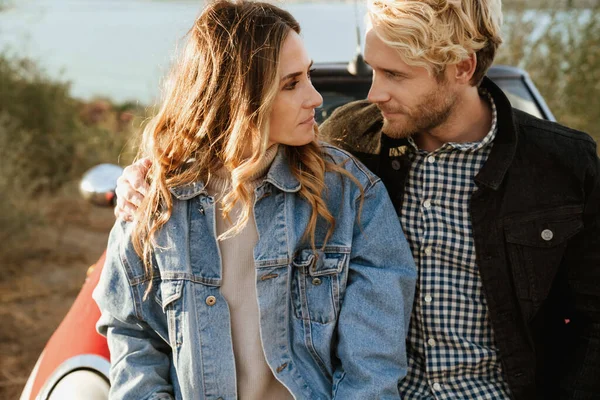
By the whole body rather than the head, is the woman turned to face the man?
no

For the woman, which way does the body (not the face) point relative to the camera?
toward the camera

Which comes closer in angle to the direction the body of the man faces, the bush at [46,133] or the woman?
the woman

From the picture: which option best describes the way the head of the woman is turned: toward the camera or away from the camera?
toward the camera

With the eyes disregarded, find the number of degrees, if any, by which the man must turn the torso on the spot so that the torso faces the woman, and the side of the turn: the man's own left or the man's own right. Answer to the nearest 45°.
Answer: approximately 45° to the man's own right

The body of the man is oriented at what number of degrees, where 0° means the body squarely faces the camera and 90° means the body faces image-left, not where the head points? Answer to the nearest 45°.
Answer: approximately 45°

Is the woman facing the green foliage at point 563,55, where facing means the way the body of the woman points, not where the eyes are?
no

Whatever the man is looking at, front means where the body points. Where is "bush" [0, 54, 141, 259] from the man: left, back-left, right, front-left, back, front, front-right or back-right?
right

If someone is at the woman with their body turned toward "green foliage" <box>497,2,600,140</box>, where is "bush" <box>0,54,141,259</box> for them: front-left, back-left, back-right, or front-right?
front-left

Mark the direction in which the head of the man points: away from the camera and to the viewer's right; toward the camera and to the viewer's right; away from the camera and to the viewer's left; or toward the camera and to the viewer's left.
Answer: toward the camera and to the viewer's left

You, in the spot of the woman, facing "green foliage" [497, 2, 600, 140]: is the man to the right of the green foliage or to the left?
right

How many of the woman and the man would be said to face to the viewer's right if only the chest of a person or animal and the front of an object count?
0

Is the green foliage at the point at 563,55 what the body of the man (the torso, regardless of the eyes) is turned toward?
no
